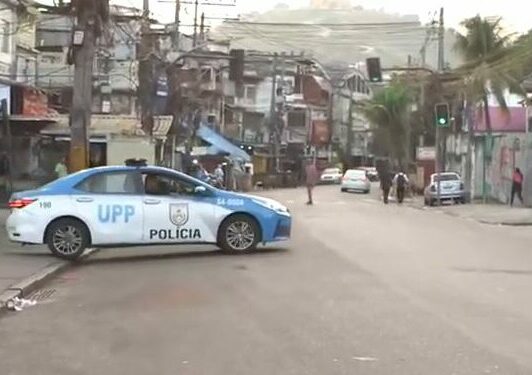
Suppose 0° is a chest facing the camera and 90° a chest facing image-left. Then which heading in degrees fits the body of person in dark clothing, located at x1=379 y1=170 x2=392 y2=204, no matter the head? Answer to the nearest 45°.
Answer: approximately 180°

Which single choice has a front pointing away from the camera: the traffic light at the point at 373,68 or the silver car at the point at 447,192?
the silver car

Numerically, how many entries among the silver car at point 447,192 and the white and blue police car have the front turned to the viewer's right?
1

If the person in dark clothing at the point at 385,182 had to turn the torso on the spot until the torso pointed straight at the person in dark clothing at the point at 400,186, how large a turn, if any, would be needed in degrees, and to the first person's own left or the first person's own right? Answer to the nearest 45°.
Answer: approximately 135° to the first person's own right

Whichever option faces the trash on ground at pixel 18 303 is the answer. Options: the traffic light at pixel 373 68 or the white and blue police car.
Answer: the traffic light

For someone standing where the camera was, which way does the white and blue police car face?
facing to the right of the viewer

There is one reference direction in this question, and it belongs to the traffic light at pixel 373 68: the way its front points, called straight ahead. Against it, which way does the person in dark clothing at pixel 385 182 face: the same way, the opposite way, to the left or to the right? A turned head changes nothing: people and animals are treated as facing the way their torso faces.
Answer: the opposite way

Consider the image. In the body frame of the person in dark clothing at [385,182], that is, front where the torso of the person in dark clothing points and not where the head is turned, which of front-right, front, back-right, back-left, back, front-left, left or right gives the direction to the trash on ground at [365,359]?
back

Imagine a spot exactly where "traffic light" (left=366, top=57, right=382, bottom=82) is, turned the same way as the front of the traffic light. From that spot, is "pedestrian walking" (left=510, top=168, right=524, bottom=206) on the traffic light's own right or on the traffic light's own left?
on the traffic light's own left
